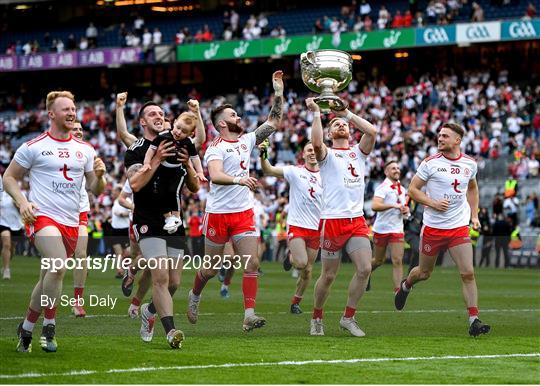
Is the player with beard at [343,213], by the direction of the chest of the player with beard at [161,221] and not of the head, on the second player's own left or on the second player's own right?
on the second player's own left

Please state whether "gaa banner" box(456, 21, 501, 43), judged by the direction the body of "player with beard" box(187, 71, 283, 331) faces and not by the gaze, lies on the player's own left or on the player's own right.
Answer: on the player's own left

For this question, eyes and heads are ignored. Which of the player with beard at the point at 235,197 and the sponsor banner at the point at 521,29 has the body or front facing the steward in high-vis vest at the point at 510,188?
the sponsor banner

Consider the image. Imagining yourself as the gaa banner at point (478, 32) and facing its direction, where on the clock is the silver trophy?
The silver trophy is roughly at 12 o'clock from the gaa banner.

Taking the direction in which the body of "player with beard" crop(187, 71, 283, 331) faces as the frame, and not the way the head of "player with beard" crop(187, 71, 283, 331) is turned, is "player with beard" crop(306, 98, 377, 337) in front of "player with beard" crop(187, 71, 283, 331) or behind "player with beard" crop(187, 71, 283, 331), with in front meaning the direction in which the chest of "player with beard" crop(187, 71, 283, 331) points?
in front

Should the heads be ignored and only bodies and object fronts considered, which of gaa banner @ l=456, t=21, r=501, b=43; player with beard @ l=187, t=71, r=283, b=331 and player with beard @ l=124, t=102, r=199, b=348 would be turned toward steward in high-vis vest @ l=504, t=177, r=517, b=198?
the gaa banner

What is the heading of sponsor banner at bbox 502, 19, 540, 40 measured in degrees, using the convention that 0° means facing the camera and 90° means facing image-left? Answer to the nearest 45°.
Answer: approximately 0°
